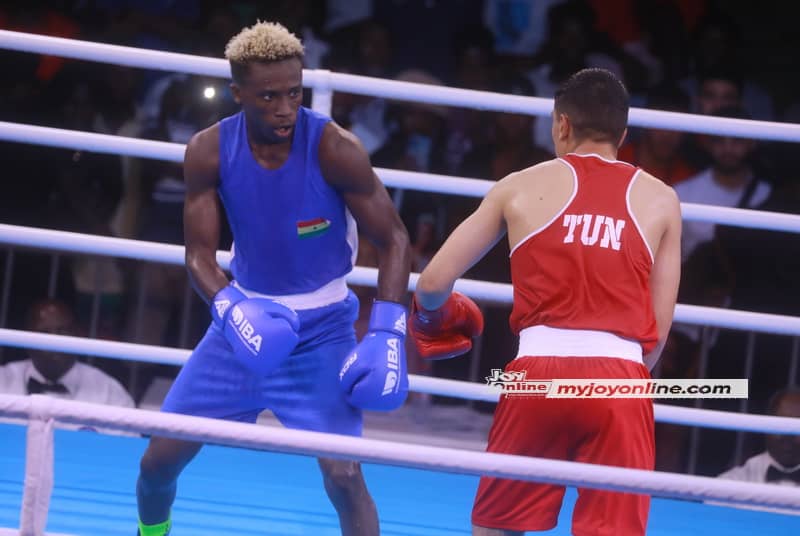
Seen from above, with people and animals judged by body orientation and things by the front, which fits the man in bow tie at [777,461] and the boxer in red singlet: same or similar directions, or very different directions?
very different directions

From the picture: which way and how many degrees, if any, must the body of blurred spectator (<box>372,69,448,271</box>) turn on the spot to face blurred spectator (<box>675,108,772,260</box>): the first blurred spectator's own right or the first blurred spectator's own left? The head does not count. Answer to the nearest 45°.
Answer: approximately 90° to the first blurred spectator's own left

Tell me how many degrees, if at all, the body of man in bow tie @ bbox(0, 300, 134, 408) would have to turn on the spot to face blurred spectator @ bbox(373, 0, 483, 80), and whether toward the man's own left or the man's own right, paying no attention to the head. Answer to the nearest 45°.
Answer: approximately 135° to the man's own left

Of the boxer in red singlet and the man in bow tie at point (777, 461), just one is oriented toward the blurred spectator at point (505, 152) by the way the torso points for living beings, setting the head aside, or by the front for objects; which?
the boxer in red singlet

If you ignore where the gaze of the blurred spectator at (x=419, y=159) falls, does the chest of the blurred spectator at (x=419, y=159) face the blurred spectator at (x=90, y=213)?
no

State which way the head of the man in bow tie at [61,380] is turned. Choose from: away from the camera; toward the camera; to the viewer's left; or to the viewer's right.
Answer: toward the camera

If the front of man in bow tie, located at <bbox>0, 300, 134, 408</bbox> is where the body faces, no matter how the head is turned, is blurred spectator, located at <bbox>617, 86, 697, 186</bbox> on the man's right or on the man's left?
on the man's left

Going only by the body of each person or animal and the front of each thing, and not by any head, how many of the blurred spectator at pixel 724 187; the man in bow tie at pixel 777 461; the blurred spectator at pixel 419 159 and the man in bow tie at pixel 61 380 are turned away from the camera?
0

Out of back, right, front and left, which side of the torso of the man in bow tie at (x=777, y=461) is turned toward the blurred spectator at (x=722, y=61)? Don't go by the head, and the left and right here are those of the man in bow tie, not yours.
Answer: back

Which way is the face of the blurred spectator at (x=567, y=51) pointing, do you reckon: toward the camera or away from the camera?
toward the camera

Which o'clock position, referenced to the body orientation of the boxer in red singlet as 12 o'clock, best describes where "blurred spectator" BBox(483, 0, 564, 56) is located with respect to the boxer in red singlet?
The blurred spectator is roughly at 12 o'clock from the boxer in red singlet.

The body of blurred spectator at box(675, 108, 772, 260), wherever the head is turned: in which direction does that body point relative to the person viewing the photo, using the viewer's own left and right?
facing the viewer

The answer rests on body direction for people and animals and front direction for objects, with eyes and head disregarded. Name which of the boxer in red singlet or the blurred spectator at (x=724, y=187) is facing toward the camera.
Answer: the blurred spectator

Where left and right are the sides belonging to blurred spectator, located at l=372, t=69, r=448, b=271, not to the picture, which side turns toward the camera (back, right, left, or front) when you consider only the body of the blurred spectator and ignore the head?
front

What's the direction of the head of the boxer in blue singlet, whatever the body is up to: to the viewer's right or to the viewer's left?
to the viewer's right

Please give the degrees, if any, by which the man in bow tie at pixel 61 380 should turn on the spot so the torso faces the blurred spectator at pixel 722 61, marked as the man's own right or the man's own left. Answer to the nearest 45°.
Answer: approximately 90° to the man's own left

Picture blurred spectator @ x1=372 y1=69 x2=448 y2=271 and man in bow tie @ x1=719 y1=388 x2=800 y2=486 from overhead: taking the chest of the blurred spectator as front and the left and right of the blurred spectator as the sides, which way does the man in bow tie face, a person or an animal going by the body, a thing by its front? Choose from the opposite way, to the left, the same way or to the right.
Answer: the same way

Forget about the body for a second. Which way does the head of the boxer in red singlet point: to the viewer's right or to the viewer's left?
to the viewer's left

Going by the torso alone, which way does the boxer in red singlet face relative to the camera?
away from the camera

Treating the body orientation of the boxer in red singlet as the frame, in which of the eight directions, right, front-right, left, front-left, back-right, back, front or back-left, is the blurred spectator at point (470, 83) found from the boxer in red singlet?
front

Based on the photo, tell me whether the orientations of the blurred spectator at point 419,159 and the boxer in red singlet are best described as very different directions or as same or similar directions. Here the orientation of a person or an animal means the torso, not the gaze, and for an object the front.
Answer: very different directions
